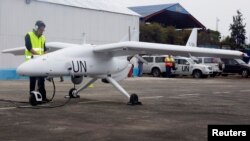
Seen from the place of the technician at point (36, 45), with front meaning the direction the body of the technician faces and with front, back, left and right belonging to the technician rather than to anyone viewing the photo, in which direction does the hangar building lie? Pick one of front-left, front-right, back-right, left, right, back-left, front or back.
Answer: back-left

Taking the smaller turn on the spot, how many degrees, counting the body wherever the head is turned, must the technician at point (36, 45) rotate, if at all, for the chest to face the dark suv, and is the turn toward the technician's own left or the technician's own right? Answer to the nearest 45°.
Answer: approximately 90° to the technician's own left

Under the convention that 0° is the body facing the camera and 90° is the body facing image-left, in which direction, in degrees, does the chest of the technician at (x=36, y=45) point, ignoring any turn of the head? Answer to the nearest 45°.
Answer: approximately 315°

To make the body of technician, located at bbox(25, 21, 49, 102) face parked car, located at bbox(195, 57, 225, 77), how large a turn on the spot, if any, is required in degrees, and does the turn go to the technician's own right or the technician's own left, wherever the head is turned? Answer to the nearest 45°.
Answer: approximately 90° to the technician's own left
